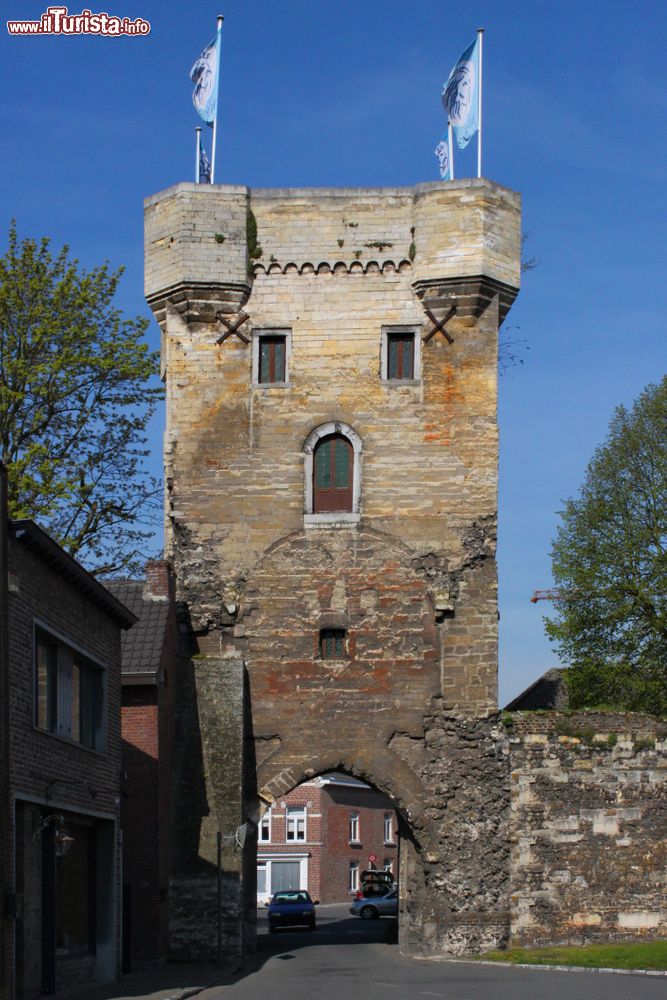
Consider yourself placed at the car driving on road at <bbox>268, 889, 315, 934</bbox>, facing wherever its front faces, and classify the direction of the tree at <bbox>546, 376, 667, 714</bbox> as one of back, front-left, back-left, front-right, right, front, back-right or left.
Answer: front-left

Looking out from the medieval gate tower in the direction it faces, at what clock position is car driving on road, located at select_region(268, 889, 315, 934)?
The car driving on road is roughly at 6 o'clock from the medieval gate tower.

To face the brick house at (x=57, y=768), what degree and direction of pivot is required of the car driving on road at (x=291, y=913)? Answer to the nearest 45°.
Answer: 0° — it already faces it

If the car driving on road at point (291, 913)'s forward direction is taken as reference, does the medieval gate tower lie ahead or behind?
ahead

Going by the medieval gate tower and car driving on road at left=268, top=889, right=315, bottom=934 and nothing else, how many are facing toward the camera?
2

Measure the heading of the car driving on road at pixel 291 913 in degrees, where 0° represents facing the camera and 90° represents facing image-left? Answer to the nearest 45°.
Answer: approximately 0°

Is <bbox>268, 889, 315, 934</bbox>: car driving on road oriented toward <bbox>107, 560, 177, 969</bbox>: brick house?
yes

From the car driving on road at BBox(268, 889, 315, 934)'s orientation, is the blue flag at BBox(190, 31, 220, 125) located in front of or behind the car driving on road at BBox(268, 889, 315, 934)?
in front
